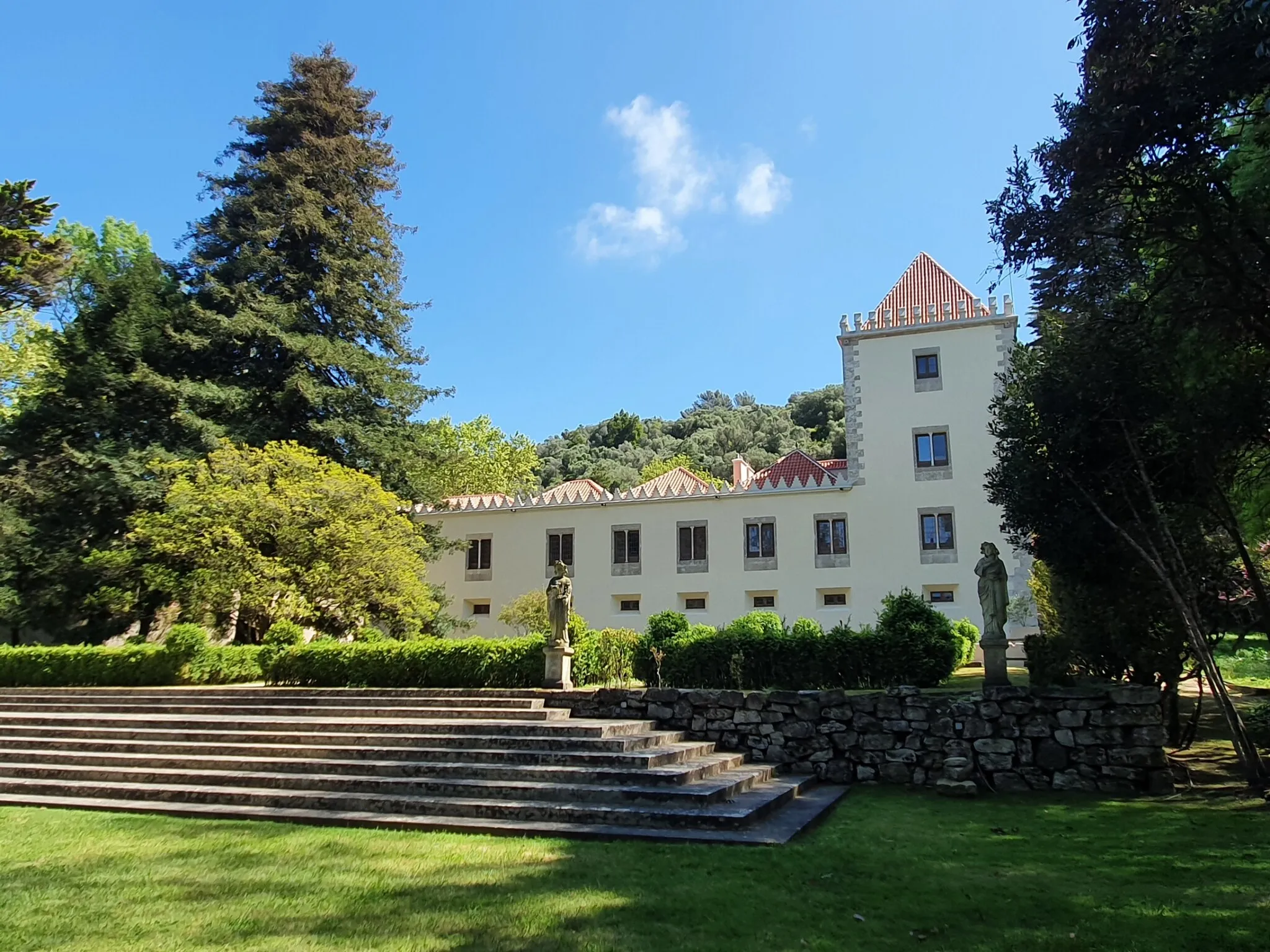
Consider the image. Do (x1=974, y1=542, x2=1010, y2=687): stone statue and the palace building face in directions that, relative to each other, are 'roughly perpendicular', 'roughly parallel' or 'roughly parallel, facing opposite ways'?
roughly parallel

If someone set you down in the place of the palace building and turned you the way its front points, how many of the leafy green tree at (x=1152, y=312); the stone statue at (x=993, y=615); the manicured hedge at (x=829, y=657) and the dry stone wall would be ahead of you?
4

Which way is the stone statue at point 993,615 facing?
toward the camera

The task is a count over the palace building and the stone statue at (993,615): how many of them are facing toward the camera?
2

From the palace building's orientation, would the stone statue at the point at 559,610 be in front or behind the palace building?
in front

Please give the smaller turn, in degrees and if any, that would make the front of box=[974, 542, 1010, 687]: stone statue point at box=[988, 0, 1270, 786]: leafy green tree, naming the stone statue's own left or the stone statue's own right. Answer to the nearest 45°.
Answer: approximately 45° to the stone statue's own left

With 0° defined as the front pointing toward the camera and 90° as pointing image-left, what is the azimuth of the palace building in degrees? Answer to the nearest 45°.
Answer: approximately 0°

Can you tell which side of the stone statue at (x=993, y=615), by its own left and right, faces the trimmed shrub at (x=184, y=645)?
right
